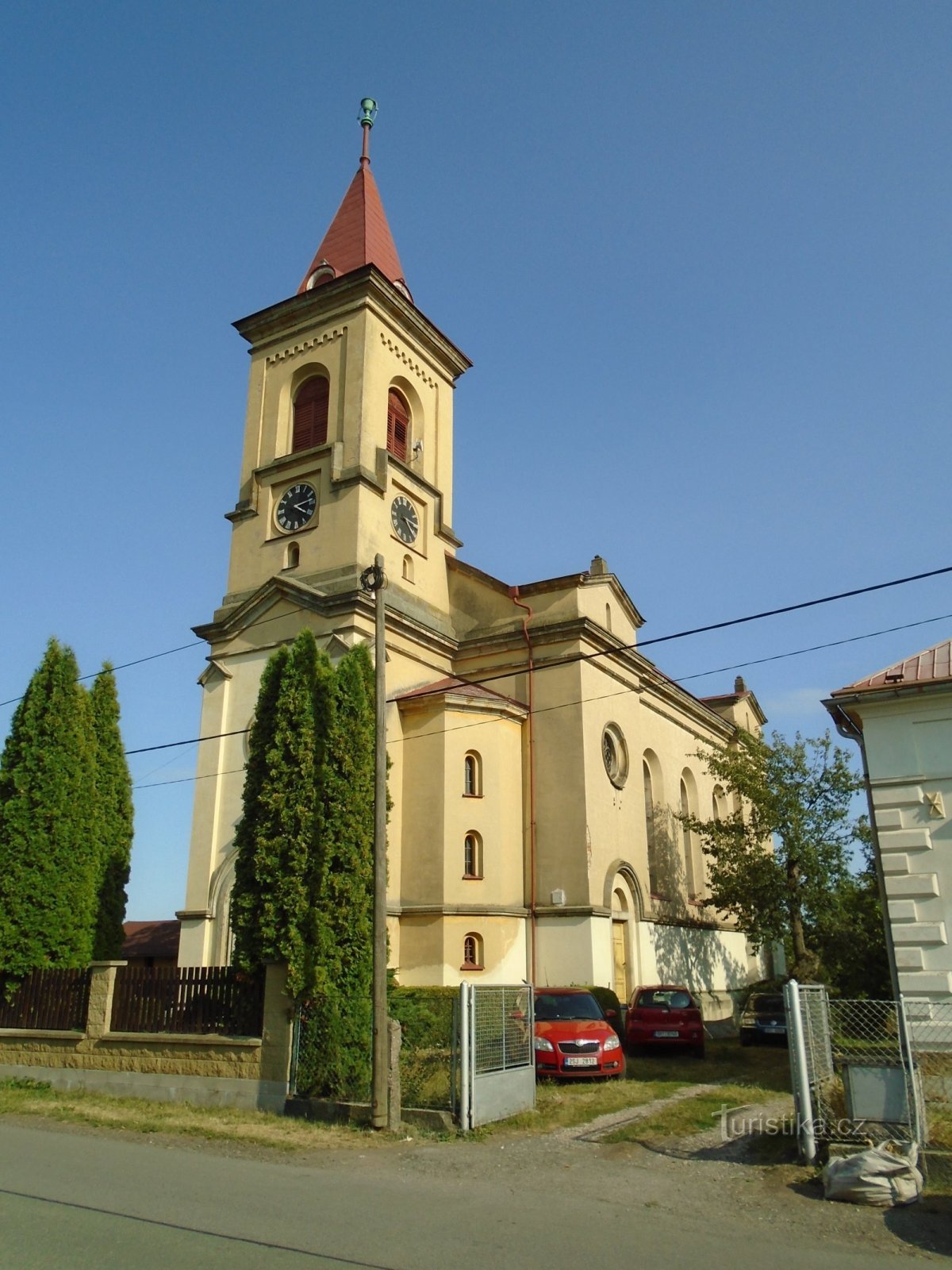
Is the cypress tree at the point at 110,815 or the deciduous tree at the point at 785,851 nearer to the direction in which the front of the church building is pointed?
the cypress tree

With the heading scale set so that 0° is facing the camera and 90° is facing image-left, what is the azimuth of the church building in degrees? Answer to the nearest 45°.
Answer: approximately 45°

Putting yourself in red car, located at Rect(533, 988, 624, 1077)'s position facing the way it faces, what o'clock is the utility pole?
The utility pole is roughly at 1 o'clock from the red car.

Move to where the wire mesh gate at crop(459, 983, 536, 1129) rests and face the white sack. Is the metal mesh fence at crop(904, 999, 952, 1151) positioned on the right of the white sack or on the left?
left

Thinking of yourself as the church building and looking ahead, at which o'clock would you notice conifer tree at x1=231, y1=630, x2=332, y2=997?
The conifer tree is roughly at 11 o'clock from the church building.

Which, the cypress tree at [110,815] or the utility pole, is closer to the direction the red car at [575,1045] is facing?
the utility pole

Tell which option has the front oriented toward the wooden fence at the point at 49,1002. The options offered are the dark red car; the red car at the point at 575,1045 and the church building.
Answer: the church building

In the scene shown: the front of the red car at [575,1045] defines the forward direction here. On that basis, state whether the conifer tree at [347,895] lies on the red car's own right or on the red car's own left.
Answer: on the red car's own right
